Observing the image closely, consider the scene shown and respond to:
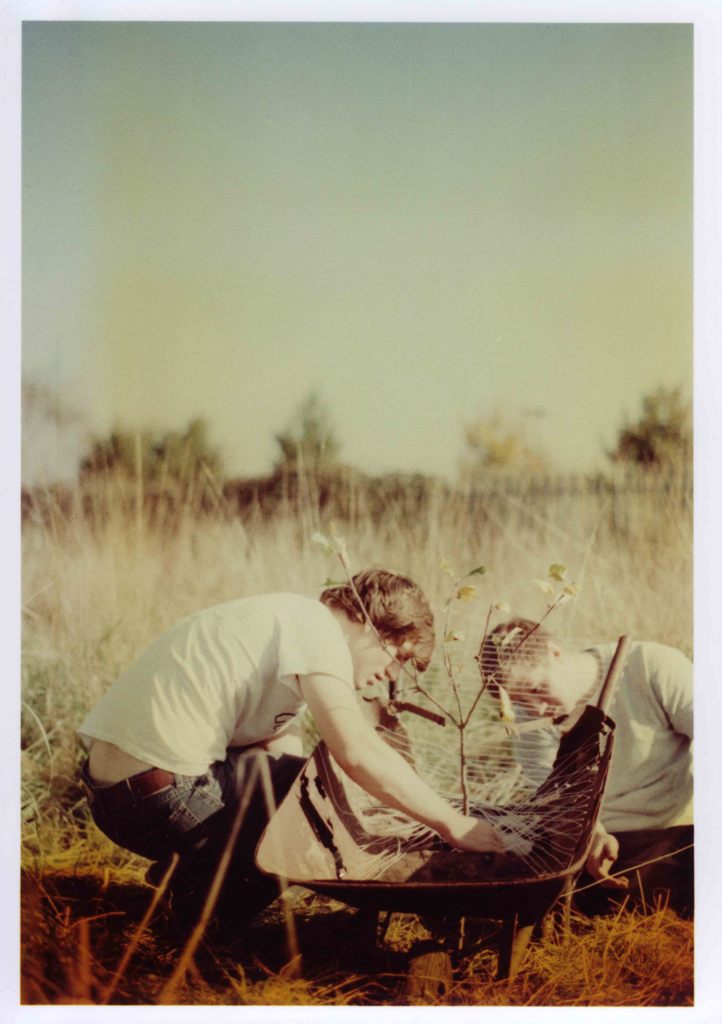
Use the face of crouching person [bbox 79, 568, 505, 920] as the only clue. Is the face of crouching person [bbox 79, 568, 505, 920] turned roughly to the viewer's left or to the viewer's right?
to the viewer's right

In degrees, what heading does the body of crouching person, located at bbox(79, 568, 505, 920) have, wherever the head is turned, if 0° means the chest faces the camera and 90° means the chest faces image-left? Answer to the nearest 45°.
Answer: approximately 270°

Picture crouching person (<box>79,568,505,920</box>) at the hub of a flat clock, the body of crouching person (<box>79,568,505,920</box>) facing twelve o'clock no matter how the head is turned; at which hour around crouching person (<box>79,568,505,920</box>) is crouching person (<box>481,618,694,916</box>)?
crouching person (<box>481,618,694,916</box>) is roughly at 12 o'clock from crouching person (<box>79,568,505,920</box>).
